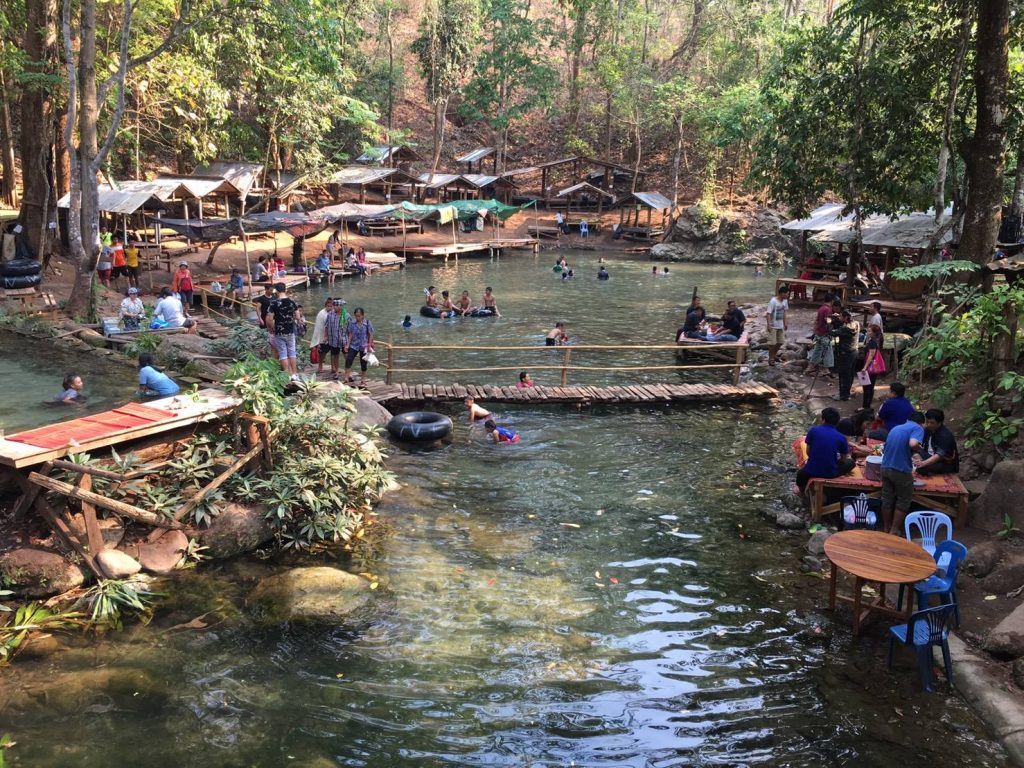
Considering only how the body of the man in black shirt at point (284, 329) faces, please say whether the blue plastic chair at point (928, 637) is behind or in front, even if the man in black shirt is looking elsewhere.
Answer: behind

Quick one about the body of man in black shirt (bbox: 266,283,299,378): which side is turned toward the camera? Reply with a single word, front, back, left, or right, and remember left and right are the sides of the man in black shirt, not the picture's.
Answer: back

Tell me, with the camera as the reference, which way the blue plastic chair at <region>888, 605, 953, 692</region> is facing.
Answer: facing away from the viewer and to the left of the viewer

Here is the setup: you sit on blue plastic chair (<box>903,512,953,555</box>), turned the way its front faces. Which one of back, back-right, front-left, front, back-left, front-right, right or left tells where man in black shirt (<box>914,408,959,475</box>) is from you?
back

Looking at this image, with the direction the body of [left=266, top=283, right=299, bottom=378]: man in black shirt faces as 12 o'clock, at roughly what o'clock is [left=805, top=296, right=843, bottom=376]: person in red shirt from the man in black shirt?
The person in red shirt is roughly at 3 o'clock from the man in black shirt.

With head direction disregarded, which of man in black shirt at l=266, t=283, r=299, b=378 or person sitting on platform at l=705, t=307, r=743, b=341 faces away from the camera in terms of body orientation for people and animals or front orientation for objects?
the man in black shirt

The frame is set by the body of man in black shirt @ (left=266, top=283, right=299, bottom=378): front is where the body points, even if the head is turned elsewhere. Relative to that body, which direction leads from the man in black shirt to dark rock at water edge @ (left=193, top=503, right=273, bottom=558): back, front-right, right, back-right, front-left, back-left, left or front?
back
